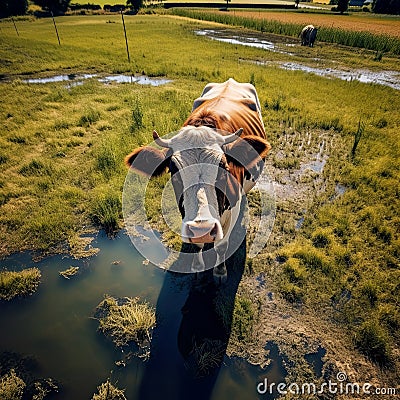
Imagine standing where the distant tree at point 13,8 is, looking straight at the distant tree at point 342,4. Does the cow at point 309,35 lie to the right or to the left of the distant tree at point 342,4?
right

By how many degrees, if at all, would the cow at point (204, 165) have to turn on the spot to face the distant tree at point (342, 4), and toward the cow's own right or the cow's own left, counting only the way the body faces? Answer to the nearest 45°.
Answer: approximately 135° to the cow's own left

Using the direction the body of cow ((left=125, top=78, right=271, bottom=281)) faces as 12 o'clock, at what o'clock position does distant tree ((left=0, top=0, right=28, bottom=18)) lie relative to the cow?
The distant tree is roughly at 5 o'clock from the cow.

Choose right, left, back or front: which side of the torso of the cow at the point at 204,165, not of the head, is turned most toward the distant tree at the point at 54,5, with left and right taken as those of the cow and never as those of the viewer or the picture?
back

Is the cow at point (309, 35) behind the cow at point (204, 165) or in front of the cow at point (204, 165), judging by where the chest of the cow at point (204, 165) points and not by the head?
behind

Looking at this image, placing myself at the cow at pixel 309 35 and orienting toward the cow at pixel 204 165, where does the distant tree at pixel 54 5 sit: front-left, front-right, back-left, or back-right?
back-right

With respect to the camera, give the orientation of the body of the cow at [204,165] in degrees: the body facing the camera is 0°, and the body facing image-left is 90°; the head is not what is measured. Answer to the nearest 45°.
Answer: approximately 0°
